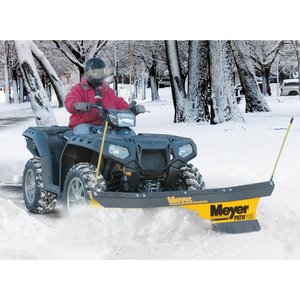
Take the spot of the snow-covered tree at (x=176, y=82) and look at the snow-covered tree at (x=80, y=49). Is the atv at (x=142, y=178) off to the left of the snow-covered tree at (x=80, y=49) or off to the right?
left

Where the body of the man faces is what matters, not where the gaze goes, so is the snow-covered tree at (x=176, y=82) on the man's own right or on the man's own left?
on the man's own left

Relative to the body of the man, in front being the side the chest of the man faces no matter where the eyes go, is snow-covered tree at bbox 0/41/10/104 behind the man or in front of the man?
behind

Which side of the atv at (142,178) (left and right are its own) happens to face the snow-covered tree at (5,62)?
back
